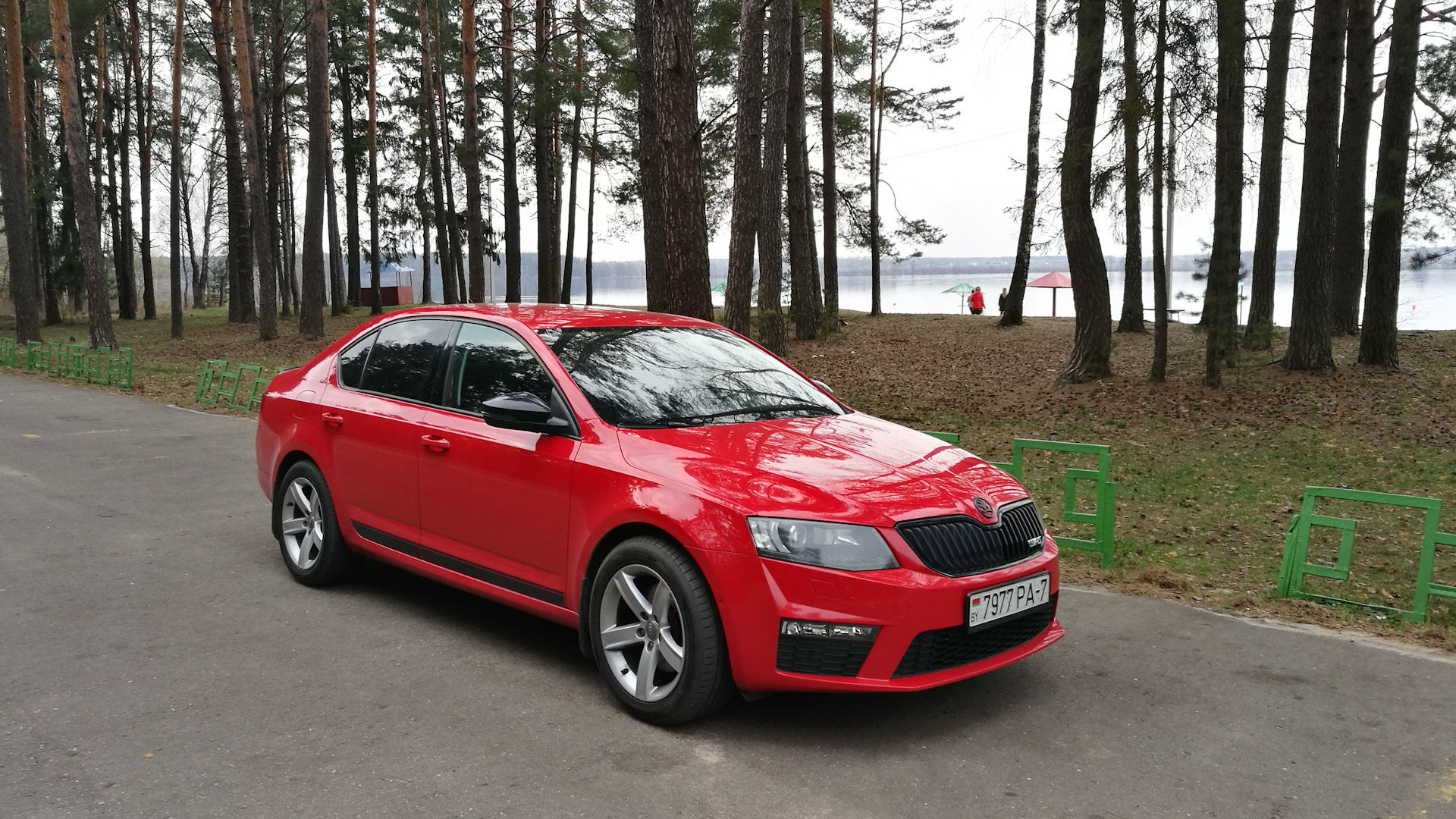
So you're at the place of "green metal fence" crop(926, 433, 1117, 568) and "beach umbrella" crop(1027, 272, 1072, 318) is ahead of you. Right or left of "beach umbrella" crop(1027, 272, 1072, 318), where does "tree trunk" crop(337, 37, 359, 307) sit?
left

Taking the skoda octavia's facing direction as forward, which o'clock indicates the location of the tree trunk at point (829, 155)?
The tree trunk is roughly at 8 o'clock from the skoda octavia.

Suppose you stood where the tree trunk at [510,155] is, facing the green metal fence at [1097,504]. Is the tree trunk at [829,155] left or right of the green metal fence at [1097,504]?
left

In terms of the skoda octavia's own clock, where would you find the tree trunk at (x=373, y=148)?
The tree trunk is roughly at 7 o'clock from the skoda octavia.

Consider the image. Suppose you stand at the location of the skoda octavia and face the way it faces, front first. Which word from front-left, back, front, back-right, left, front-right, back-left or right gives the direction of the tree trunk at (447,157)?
back-left

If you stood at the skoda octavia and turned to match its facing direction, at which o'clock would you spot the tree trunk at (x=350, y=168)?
The tree trunk is roughly at 7 o'clock from the skoda octavia.

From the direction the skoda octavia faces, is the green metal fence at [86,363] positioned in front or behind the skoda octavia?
behind

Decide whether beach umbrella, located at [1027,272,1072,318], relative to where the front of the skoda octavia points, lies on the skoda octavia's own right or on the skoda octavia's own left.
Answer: on the skoda octavia's own left

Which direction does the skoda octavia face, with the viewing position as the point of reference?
facing the viewer and to the right of the viewer

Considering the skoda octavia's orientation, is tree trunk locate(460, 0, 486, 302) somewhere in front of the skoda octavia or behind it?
behind

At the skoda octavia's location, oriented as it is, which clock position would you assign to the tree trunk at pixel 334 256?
The tree trunk is roughly at 7 o'clock from the skoda octavia.

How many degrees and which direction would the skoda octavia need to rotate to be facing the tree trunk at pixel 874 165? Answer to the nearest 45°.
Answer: approximately 135° to its left
